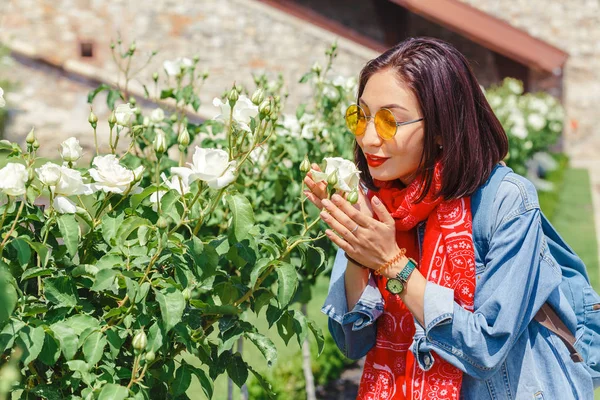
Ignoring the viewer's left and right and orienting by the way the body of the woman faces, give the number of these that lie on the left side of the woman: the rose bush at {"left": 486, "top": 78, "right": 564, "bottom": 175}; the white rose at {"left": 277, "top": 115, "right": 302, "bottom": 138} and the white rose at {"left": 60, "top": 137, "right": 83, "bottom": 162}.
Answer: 0

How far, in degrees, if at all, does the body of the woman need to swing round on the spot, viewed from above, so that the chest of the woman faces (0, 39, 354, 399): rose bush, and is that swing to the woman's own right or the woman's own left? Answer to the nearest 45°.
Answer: approximately 45° to the woman's own right

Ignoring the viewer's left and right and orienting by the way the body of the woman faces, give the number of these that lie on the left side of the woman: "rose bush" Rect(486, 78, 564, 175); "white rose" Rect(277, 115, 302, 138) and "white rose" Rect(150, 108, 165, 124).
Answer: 0

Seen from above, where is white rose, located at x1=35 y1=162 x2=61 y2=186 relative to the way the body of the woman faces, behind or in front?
in front

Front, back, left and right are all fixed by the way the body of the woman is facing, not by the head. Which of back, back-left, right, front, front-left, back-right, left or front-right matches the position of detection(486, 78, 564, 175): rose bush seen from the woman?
back-right

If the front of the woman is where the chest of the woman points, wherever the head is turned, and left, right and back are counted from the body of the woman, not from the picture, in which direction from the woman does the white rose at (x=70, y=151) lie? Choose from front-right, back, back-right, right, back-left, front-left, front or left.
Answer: front-right

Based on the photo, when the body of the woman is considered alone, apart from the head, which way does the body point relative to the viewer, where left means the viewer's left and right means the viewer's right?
facing the viewer and to the left of the viewer

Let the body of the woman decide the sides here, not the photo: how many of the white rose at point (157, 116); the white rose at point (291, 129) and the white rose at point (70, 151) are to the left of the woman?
0

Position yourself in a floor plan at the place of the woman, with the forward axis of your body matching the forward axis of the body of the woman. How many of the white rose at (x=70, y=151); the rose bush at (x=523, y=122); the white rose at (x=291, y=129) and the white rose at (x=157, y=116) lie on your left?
0

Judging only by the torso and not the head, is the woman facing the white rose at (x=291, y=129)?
no
